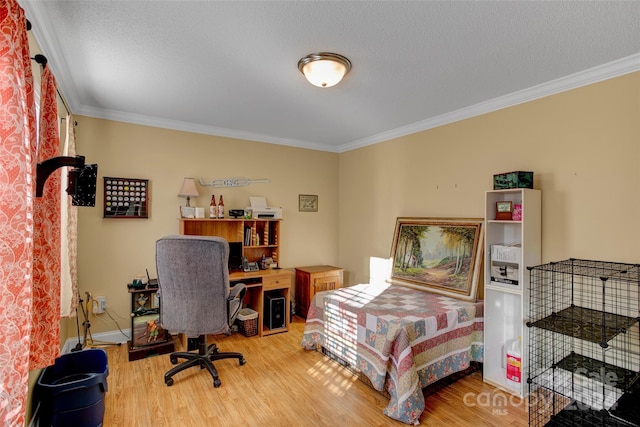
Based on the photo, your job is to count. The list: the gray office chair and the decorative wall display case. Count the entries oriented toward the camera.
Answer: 1

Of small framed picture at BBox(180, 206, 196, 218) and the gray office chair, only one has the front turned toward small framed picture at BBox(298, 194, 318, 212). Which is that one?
the gray office chair

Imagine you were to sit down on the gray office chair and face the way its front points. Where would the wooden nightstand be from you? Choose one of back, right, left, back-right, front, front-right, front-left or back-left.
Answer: front

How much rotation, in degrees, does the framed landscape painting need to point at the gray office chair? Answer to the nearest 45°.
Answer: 0° — it already faces it

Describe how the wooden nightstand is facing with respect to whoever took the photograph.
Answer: facing the viewer and to the right of the viewer

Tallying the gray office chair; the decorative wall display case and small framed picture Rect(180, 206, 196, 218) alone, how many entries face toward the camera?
2

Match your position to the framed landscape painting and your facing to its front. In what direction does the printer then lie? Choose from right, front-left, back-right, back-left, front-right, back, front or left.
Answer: front-right

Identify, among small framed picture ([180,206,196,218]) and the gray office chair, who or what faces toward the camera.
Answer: the small framed picture

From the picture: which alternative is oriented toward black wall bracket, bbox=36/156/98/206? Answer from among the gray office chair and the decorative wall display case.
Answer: the decorative wall display case

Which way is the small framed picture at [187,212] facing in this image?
toward the camera

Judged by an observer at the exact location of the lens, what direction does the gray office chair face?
facing away from the viewer and to the right of the viewer

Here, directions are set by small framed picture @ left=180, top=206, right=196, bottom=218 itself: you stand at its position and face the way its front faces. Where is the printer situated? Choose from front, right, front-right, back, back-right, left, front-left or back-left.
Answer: left

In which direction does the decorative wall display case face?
toward the camera

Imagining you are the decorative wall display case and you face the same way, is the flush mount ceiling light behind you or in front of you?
in front

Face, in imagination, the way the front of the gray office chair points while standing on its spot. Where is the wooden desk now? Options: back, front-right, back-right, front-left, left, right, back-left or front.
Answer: front
